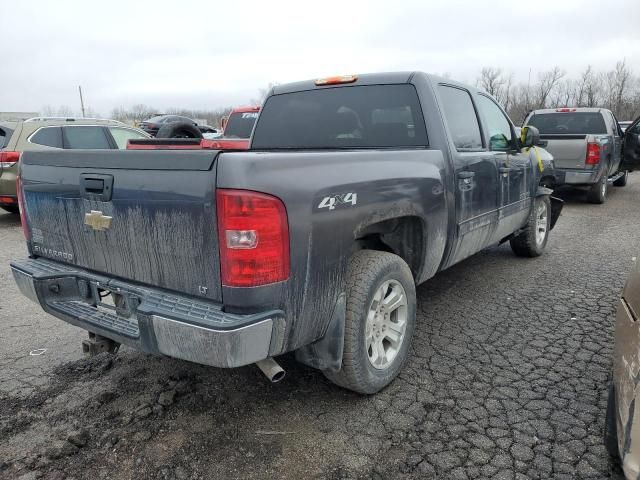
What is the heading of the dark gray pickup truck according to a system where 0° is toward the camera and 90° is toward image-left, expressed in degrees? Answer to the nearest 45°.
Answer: approximately 225°

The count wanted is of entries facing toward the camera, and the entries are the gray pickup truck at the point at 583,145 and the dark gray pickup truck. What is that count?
0

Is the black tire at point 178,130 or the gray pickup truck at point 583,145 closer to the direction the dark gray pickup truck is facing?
the gray pickup truck

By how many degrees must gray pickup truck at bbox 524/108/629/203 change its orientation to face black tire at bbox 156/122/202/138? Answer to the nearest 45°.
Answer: approximately 135° to its left

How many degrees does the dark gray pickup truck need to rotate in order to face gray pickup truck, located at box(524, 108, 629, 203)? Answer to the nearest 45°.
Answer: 0° — it already faces it

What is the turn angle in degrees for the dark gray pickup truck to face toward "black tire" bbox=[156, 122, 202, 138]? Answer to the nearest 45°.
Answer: approximately 45° to its left

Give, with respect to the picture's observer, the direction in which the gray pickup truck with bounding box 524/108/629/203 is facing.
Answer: facing away from the viewer

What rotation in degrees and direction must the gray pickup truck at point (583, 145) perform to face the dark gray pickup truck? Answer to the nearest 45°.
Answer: approximately 180°
